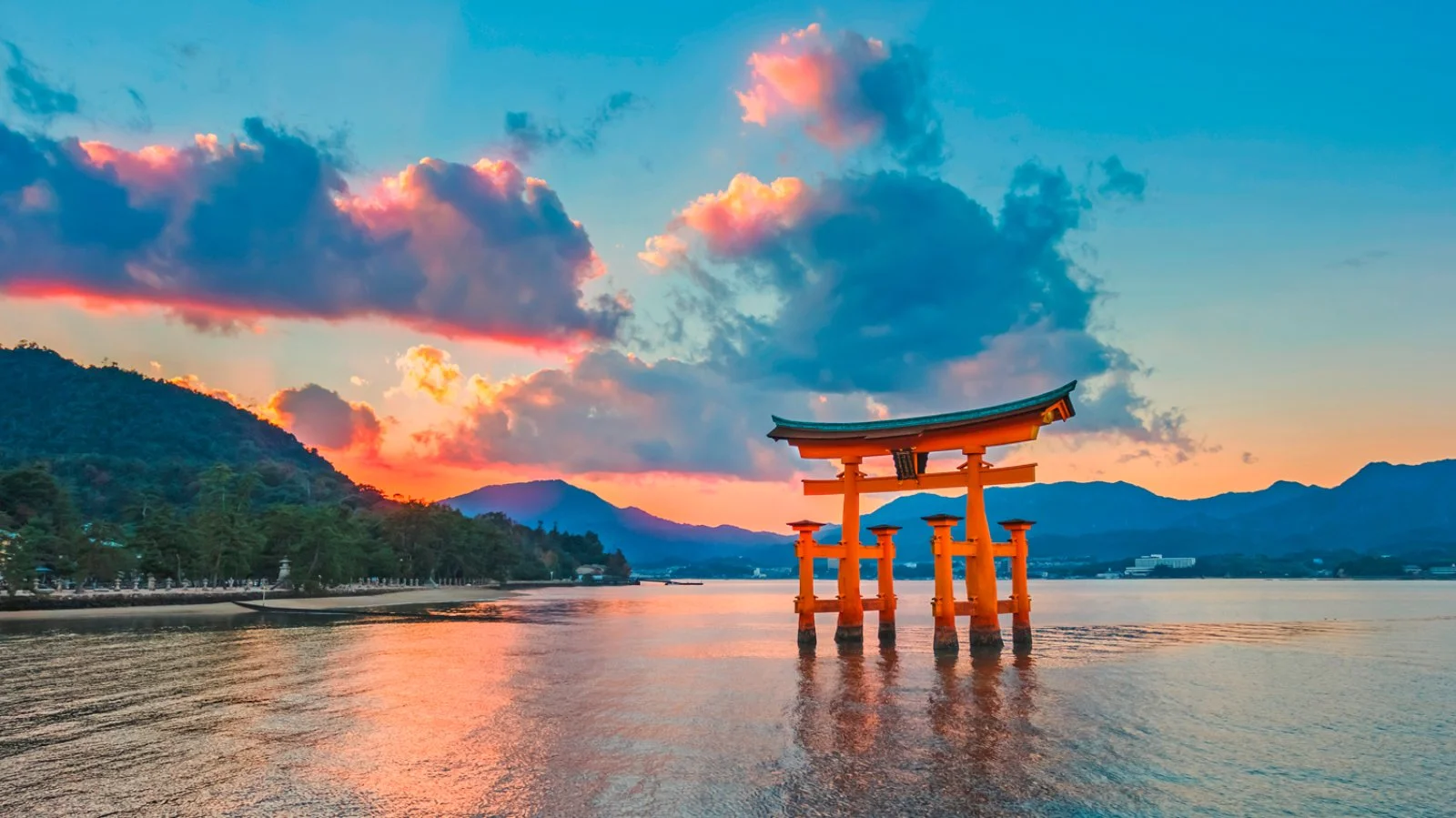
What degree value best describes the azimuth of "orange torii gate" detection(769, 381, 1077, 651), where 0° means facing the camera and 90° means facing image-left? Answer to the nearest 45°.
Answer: approximately 45°
